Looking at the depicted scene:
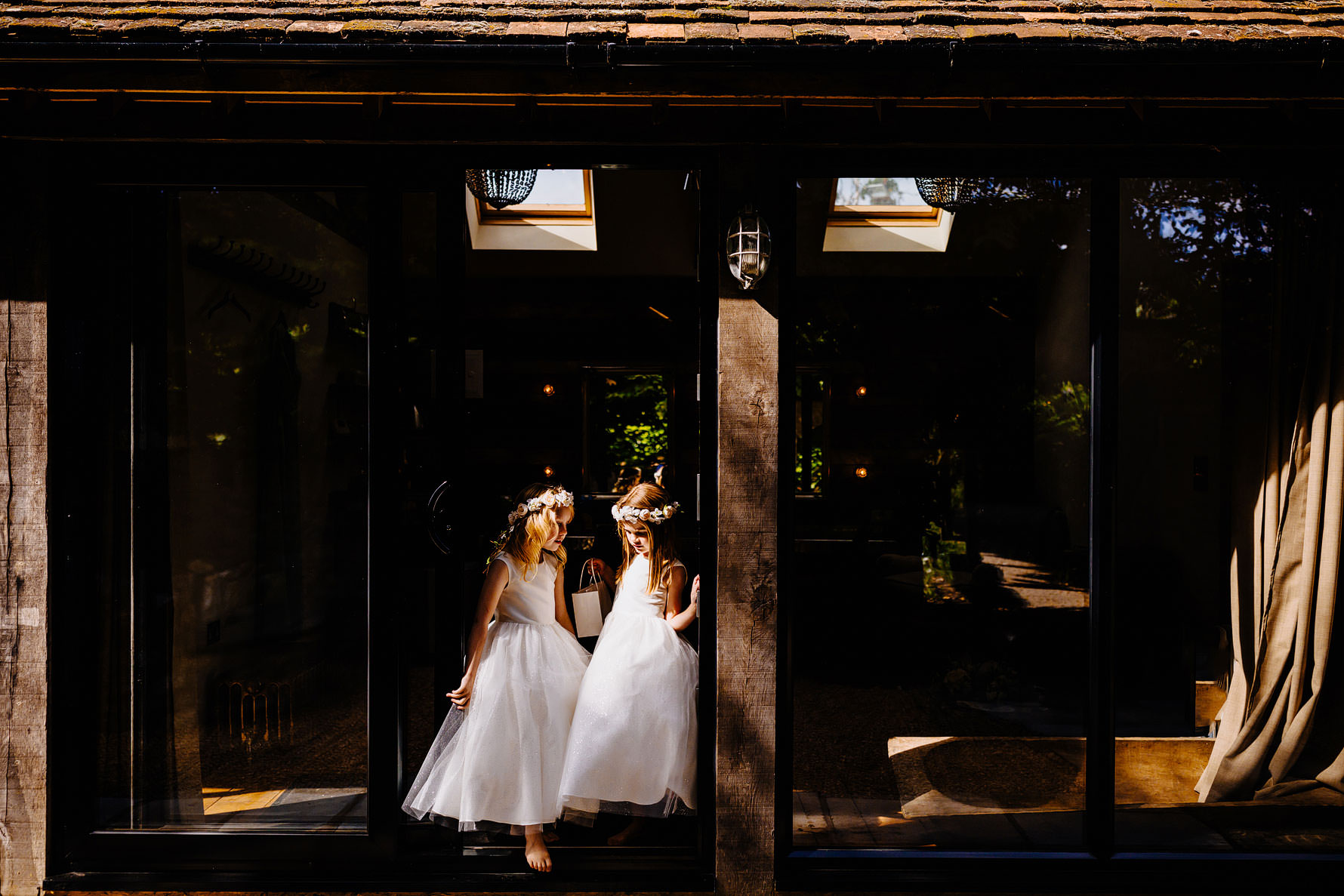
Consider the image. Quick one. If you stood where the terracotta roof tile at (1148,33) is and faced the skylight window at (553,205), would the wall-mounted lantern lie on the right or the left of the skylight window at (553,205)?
left

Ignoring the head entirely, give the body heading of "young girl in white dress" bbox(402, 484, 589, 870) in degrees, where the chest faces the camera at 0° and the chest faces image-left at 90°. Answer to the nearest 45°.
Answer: approximately 315°

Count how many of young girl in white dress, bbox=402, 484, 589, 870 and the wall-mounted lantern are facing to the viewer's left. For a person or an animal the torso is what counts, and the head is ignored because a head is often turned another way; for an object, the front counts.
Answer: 0

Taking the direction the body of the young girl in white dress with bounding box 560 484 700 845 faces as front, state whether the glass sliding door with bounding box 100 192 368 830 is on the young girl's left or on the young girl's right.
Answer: on the young girl's right

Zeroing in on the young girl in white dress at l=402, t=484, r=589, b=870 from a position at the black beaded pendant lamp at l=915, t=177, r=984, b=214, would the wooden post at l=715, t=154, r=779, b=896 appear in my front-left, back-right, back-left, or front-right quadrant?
front-left

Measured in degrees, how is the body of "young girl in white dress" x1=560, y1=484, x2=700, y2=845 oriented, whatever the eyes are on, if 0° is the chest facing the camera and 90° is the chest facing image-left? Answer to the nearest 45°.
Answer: approximately 45°

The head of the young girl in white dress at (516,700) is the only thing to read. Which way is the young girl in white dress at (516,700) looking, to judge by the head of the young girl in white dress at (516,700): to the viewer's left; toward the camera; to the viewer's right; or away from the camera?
to the viewer's right

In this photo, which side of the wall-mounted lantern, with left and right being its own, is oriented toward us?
front

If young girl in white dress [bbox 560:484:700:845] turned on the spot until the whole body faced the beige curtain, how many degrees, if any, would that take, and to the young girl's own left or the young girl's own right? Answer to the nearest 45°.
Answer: approximately 135° to the young girl's own left

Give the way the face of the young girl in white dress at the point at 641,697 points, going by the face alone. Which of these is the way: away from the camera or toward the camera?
toward the camera
